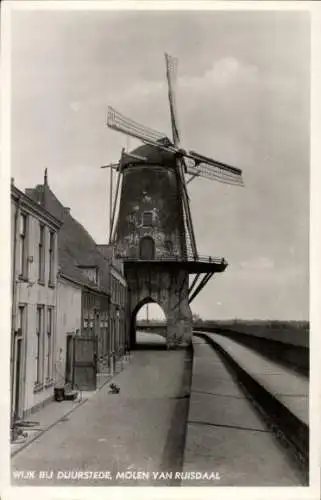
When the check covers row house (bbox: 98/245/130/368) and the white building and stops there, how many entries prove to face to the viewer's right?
2

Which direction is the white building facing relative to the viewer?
to the viewer's right

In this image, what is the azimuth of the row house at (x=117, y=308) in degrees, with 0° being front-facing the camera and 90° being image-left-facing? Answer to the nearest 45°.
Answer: approximately 270°

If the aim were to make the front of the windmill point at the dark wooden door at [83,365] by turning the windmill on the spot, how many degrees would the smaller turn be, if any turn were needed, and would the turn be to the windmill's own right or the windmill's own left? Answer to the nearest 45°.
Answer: approximately 45° to the windmill's own right

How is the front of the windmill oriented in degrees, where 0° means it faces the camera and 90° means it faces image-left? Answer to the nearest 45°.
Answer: approximately 315°

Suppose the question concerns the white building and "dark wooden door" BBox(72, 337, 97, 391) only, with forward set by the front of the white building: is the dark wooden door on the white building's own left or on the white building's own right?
on the white building's own left

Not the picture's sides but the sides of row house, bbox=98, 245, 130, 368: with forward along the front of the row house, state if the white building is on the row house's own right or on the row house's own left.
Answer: on the row house's own right
